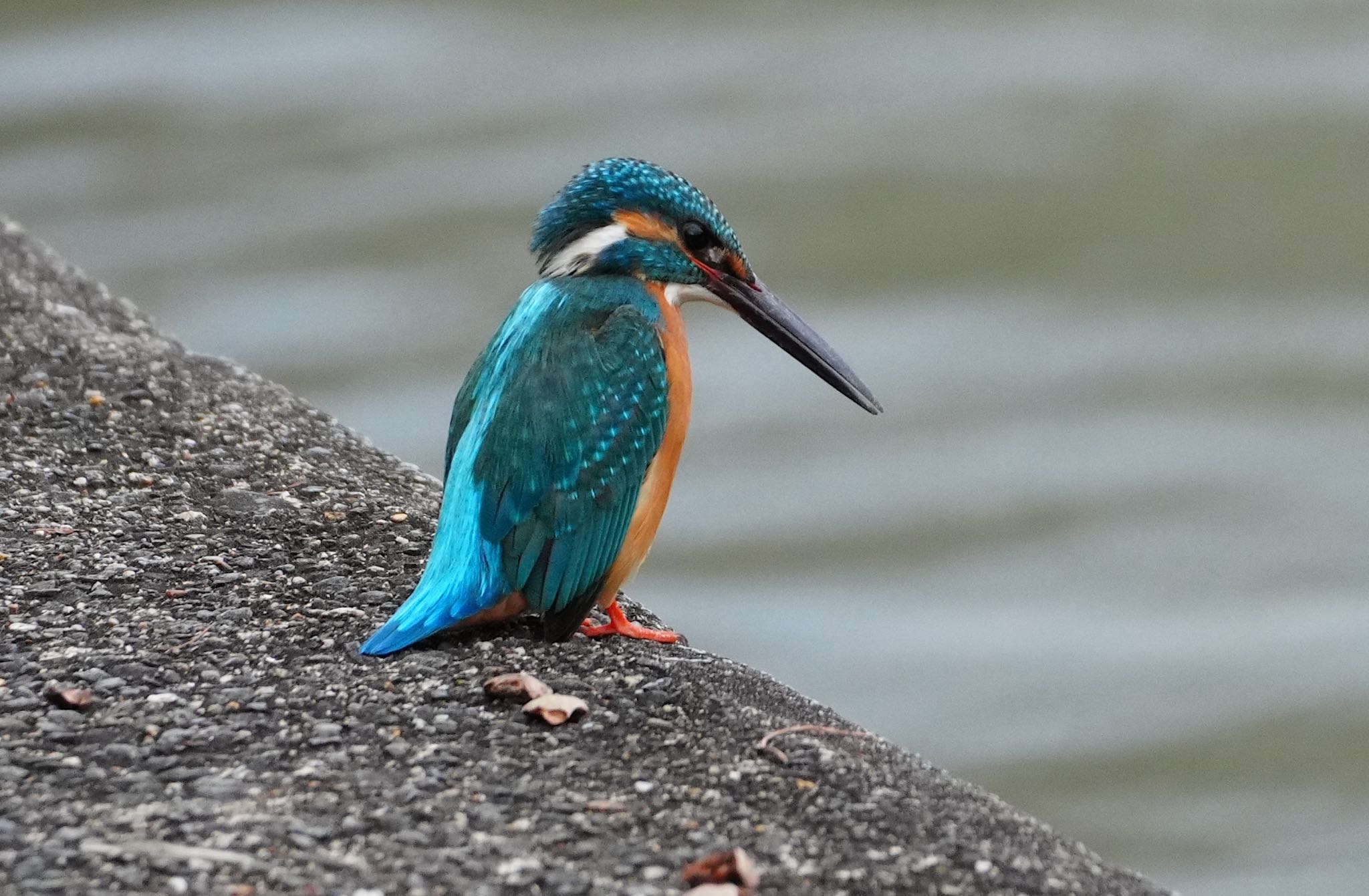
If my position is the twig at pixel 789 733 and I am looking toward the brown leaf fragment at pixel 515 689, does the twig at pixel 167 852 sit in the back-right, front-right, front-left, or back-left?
front-left

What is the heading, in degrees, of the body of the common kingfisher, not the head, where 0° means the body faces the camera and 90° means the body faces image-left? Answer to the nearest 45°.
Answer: approximately 270°
